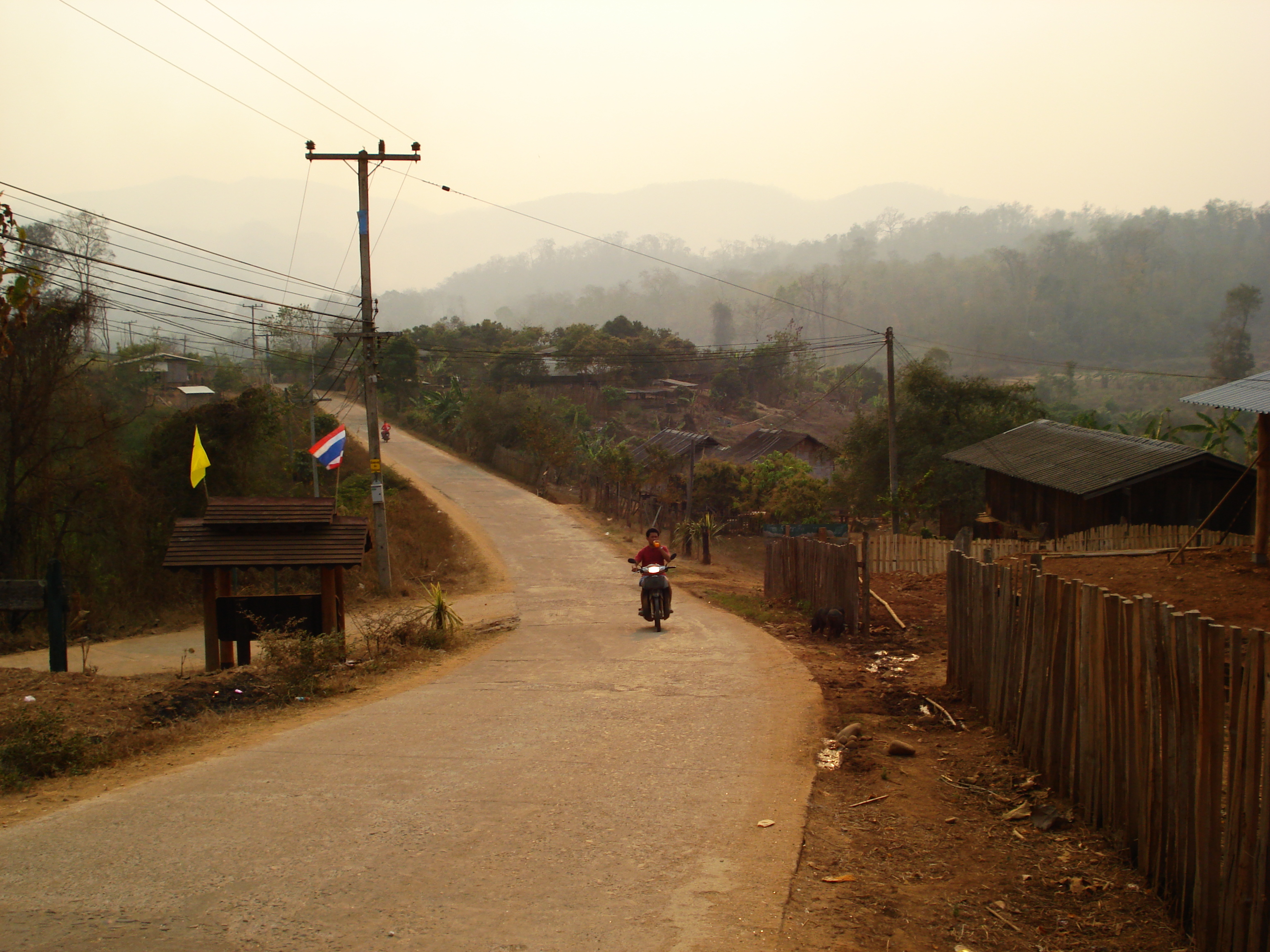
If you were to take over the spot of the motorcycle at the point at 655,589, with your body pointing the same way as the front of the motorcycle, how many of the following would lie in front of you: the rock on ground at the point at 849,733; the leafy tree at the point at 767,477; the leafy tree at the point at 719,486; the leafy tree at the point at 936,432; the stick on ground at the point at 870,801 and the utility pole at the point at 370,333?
2

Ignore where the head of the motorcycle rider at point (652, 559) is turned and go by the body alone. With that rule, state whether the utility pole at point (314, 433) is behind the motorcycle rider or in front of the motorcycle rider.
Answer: behind

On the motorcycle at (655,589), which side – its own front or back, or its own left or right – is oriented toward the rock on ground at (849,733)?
front

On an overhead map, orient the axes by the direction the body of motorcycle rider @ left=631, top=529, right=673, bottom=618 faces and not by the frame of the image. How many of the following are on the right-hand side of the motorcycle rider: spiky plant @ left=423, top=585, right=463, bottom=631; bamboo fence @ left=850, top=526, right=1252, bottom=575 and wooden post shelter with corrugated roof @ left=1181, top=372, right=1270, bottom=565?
1

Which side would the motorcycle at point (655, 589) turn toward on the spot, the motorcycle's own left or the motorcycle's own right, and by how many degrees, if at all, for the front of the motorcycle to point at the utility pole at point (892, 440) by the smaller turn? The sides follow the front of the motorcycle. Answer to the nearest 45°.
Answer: approximately 135° to the motorcycle's own left

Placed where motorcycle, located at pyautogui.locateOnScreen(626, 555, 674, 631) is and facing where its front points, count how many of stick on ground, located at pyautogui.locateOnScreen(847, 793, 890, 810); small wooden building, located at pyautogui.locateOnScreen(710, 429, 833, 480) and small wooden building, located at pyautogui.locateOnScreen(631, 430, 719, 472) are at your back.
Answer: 2

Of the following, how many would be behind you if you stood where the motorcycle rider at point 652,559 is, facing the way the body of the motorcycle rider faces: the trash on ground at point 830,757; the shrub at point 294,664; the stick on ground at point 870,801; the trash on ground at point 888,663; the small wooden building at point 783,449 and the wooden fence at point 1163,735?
1

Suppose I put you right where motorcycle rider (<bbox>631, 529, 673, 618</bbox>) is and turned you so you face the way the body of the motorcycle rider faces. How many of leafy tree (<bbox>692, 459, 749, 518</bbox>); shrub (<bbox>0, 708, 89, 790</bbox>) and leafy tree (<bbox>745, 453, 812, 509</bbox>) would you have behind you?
2

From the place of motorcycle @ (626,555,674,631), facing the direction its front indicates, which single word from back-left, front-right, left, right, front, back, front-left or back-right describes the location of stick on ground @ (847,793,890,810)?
front

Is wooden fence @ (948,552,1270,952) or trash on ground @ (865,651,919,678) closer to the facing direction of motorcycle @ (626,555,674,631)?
the wooden fence

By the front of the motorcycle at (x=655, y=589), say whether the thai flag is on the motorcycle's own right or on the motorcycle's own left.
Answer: on the motorcycle's own right

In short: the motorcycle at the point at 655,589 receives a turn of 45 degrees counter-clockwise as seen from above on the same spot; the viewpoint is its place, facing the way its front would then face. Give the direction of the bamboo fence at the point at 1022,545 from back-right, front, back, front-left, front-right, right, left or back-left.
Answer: left

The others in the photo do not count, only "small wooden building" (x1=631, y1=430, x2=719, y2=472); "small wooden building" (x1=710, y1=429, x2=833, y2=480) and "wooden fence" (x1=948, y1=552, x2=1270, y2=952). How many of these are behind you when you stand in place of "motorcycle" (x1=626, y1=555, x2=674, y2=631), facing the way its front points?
2

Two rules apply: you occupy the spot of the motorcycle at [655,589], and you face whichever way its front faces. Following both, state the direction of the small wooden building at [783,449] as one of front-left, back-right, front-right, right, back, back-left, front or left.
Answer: back

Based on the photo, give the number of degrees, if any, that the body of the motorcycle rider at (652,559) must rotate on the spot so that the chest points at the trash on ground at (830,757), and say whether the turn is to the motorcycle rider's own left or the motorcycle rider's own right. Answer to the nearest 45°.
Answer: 0° — they already face it

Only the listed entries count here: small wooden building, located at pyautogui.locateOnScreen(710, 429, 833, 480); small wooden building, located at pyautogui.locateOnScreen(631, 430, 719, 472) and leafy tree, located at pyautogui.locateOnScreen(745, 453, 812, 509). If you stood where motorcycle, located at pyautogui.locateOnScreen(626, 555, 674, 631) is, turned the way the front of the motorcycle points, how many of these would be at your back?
3

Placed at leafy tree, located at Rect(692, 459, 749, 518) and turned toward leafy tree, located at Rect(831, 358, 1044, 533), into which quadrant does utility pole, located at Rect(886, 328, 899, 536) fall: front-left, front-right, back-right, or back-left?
front-right

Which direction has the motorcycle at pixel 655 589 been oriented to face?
toward the camera

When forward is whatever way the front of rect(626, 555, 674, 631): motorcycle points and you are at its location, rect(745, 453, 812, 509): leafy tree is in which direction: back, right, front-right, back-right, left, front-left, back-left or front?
back

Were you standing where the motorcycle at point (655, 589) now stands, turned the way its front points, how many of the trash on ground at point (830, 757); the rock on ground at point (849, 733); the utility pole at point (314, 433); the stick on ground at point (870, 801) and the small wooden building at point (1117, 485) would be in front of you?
3

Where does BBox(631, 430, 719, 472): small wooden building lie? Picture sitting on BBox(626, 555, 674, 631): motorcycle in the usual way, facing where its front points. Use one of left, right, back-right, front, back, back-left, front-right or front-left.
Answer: back

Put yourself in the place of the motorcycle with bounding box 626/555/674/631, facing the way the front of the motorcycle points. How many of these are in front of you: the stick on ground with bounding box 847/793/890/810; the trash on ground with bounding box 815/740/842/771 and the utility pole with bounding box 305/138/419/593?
2

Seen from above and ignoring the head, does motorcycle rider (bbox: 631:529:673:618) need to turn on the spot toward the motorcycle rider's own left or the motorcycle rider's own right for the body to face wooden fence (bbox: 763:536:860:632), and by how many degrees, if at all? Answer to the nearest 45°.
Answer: approximately 90° to the motorcycle rider's own left
